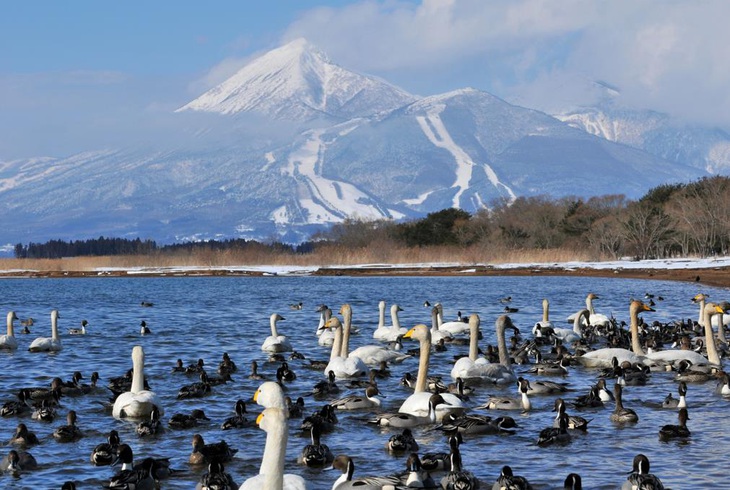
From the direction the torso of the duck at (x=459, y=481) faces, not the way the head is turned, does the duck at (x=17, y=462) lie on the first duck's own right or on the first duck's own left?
on the first duck's own left

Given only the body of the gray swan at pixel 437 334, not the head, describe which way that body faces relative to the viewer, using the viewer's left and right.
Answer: facing to the left of the viewer

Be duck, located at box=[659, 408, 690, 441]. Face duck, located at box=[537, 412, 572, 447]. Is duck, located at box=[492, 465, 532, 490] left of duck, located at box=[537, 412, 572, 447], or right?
left

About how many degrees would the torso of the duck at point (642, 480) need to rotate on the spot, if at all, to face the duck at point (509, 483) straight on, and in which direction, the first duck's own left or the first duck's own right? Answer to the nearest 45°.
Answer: approximately 90° to the first duck's own left

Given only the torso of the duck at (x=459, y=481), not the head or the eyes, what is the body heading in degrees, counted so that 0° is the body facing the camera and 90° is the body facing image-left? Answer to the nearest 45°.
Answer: approximately 180°
